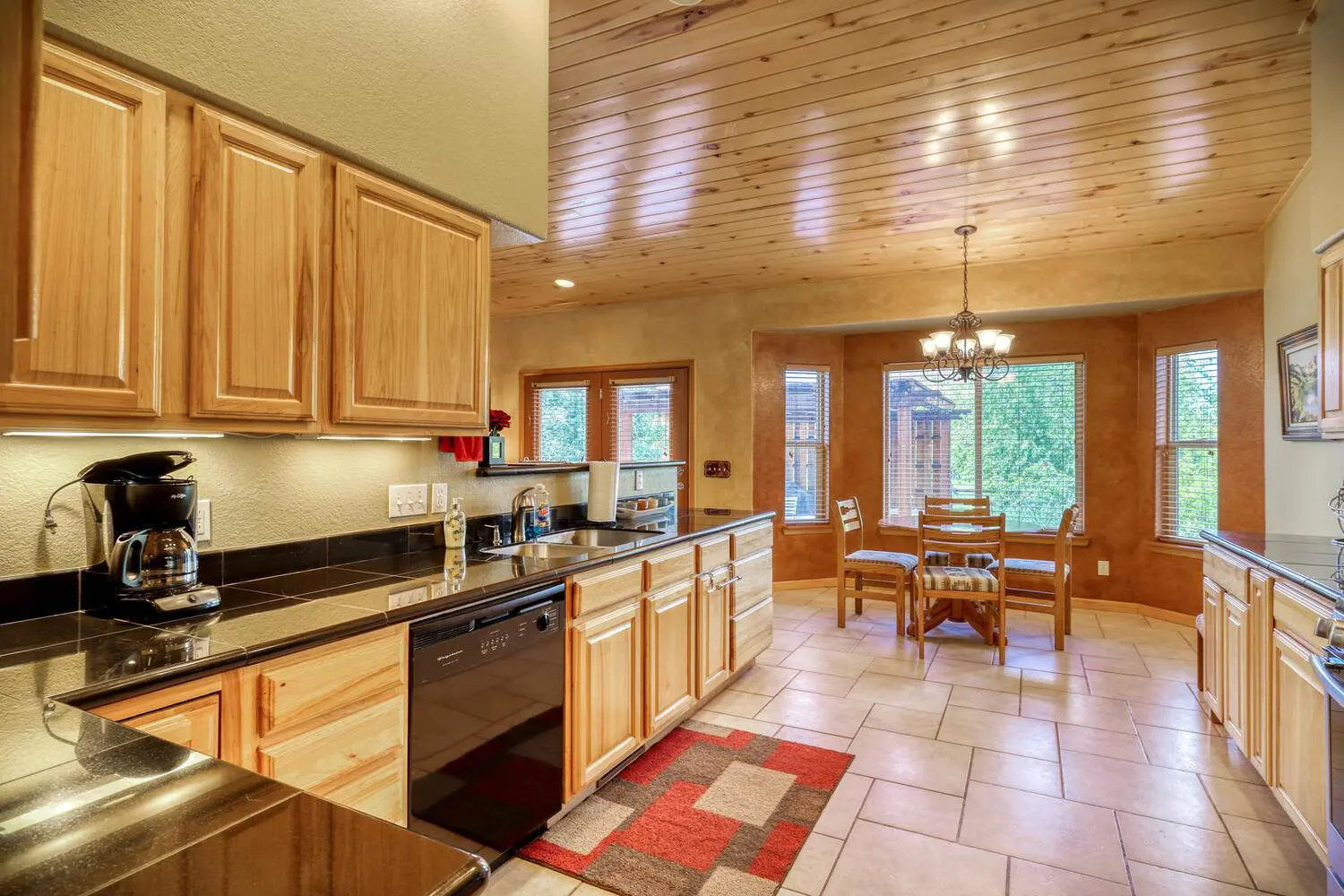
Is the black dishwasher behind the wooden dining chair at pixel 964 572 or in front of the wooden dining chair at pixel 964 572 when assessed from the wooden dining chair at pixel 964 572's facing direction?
behind

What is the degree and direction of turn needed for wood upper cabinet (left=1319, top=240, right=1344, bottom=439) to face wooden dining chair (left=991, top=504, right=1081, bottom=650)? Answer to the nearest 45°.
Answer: approximately 45° to its right

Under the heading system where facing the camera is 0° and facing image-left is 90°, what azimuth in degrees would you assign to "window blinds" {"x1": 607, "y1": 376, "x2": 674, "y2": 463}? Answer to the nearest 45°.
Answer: approximately 0°

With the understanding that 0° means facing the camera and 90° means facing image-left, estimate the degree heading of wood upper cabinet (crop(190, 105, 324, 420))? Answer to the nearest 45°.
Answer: approximately 315°

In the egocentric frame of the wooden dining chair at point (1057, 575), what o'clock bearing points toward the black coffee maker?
The black coffee maker is roughly at 10 o'clock from the wooden dining chair.

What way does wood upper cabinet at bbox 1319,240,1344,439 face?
to the viewer's left

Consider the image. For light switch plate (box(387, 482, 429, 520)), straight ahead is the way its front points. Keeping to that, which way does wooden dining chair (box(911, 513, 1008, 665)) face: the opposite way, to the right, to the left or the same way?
to the left

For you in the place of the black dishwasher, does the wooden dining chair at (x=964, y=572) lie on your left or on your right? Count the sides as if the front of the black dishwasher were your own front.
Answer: on your left

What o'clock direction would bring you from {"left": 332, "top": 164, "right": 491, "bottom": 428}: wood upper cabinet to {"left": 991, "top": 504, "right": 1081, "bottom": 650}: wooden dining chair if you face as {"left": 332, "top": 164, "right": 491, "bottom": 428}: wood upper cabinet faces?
The wooden dining chair is roughly at 10 o'clock from the wood upper cabinet.

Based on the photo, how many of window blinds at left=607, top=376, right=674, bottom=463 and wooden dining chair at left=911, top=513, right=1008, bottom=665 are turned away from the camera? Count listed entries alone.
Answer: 1

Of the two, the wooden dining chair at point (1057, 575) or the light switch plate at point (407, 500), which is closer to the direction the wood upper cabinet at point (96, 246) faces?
the wooden dining chair

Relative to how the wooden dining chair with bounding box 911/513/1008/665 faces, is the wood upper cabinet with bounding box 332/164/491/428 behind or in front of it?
behind

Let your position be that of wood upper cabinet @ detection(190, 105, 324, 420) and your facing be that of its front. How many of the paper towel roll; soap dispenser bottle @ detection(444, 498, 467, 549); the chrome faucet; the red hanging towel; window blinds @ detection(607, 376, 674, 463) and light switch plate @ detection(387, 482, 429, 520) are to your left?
6

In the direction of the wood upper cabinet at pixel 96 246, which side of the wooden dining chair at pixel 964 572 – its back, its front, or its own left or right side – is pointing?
back

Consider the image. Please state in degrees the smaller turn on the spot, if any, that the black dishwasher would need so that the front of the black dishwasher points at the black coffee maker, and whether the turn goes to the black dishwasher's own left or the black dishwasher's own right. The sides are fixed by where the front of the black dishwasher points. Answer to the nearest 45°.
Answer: approximately 135° to the black dishwasher's own right

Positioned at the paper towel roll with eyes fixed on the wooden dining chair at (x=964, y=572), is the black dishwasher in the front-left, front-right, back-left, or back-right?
back-right
